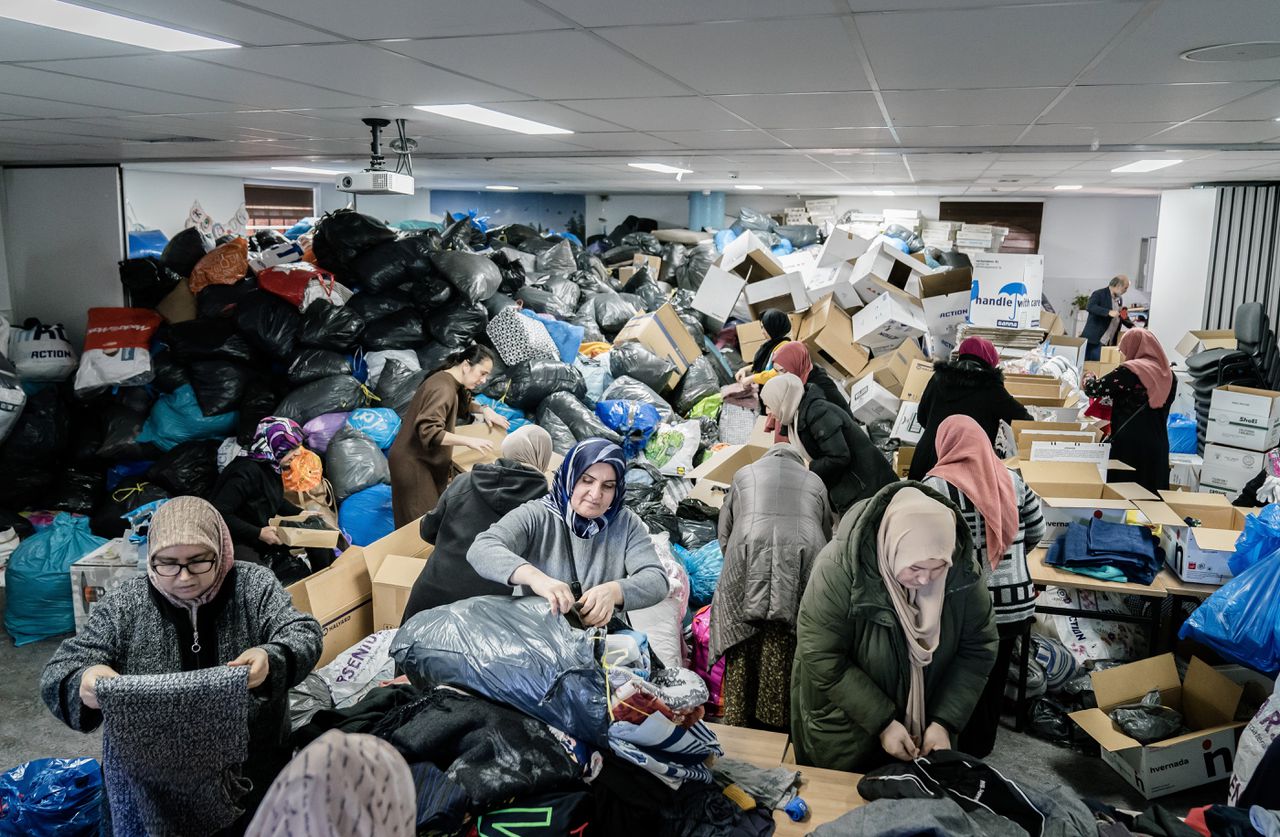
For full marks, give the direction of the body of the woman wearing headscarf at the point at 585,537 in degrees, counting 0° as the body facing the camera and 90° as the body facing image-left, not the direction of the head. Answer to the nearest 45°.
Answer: approximately 0°

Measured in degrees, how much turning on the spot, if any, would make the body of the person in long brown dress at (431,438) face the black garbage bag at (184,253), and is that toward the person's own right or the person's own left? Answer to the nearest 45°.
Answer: approximately 135° to the person's own left

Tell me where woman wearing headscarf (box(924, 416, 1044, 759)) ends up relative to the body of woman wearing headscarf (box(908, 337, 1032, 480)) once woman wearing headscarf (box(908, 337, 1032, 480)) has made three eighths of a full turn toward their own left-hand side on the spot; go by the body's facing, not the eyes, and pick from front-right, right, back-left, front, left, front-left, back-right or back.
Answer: front-left

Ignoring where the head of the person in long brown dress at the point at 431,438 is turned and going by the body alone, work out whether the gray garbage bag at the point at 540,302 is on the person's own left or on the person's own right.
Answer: on the person's own left

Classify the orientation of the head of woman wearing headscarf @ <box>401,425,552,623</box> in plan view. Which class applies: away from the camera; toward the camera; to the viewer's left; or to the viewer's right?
away from the camera

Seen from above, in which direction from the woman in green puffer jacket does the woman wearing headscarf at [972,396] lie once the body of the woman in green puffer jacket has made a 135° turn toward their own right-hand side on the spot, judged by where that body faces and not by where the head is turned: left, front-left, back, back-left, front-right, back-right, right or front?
right

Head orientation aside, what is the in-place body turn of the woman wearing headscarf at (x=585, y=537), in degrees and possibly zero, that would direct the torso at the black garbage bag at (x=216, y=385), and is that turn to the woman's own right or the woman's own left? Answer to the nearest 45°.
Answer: approximately 135° to the woman's own right

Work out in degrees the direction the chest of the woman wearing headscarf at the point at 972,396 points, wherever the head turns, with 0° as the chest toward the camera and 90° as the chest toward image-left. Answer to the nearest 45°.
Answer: approximately 180°

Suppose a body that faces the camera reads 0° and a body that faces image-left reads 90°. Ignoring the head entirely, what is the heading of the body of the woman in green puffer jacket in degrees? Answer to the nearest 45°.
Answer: approximately 315°

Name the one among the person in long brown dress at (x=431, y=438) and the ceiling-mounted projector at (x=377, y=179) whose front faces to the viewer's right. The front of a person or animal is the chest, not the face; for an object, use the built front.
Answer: the person in long brown dress
